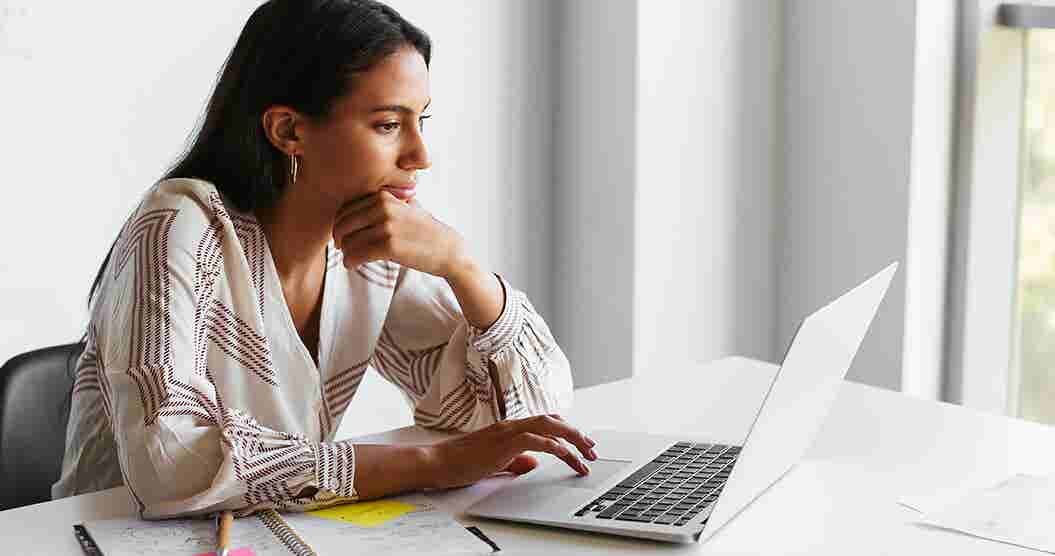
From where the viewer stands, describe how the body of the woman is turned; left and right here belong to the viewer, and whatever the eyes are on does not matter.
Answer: facing the viewer and to the right of the viewer

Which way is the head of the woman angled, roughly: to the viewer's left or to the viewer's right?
to the viewer's right

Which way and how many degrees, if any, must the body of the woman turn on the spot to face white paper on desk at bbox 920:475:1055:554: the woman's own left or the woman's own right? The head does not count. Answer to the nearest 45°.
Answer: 0° — they already face it
